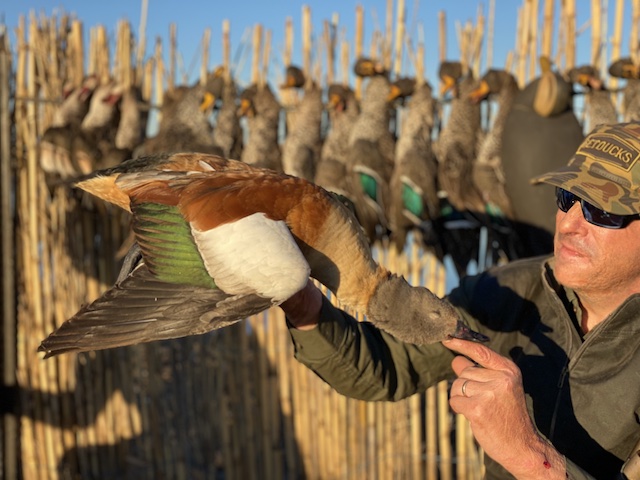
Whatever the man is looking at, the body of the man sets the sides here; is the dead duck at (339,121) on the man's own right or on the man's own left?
on the man's own right

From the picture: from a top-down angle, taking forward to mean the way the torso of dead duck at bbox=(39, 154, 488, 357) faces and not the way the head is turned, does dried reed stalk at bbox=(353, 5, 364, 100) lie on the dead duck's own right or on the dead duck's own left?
on the dead duck's own left

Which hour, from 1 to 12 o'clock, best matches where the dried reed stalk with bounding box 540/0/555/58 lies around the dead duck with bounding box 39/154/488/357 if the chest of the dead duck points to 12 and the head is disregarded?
The dried reed stalk is roughly at 10 o'clock from the dead duck.

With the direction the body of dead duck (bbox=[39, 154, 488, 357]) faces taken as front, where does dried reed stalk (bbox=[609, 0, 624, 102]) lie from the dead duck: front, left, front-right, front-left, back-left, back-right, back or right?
front-left

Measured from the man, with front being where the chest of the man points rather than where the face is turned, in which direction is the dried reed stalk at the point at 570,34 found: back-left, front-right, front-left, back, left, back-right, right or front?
back-right

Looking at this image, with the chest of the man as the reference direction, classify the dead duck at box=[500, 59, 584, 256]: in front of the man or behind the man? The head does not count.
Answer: behind

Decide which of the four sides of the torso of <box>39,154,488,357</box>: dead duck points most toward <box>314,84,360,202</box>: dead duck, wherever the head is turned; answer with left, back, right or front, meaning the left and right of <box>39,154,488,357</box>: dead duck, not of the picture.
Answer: left

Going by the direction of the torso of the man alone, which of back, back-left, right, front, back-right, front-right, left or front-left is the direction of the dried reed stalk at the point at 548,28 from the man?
back-right

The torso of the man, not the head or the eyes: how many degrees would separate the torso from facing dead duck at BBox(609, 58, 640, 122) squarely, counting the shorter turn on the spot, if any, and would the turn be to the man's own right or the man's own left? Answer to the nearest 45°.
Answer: approximately 135° to the man's own right

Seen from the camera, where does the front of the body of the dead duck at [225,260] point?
to the viewer's right

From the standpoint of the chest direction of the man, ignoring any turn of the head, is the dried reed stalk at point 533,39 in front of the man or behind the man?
behind

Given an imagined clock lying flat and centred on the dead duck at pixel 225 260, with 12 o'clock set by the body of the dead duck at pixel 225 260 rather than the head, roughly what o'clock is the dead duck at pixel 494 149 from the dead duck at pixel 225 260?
the dead duck at pixel 494 149 is roughly at 10 o'clock from the dead duck at pixel 225 260.
